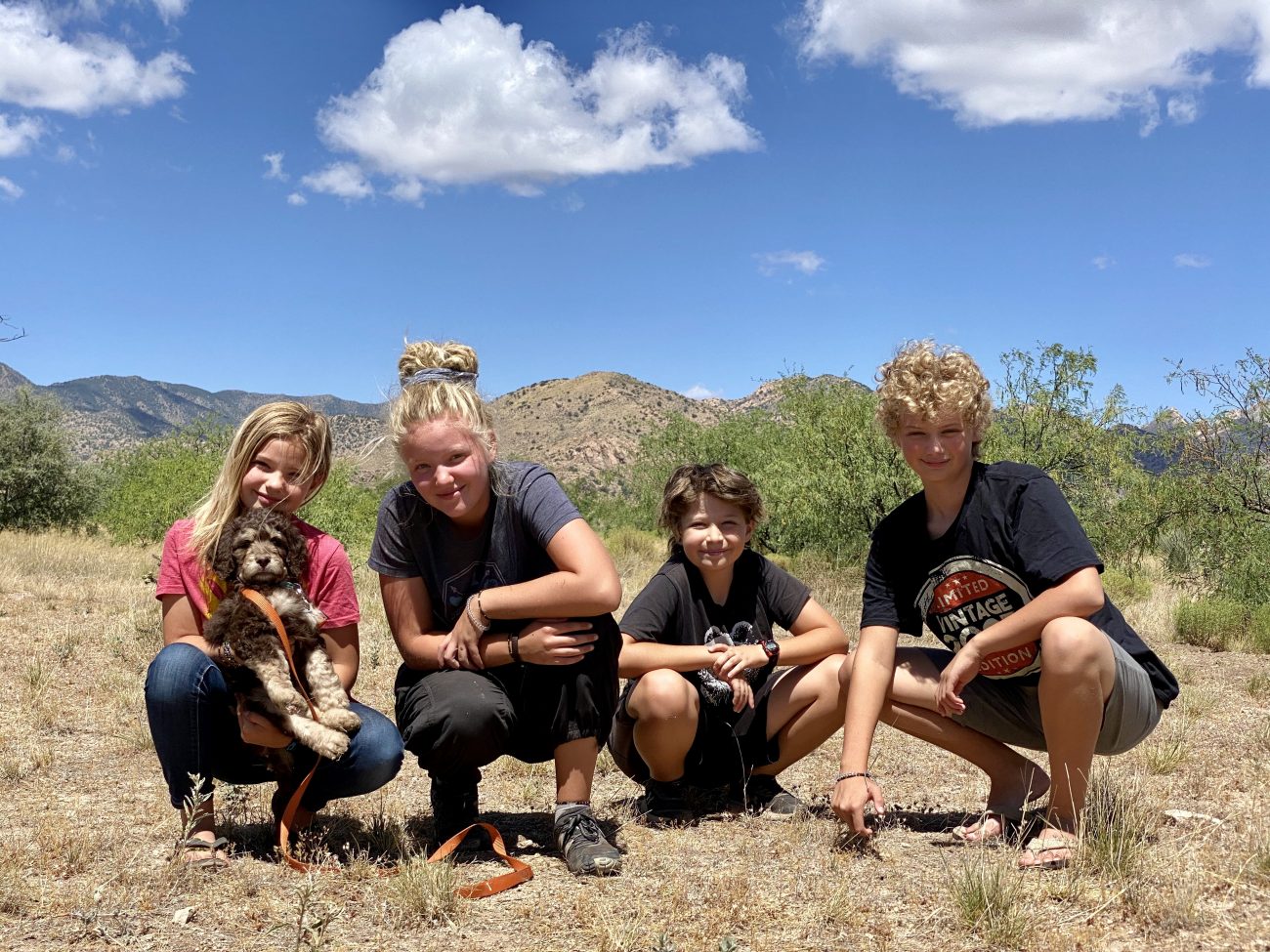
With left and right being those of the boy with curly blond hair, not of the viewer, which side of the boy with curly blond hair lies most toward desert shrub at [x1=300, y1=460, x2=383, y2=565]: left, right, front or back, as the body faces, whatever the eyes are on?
right

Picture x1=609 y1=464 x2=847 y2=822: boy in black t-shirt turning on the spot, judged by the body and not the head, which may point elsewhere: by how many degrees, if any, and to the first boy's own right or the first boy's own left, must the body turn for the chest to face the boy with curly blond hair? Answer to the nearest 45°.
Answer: approximately 45° to the first boy's own left

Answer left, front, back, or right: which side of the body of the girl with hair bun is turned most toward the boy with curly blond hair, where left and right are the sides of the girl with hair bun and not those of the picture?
left

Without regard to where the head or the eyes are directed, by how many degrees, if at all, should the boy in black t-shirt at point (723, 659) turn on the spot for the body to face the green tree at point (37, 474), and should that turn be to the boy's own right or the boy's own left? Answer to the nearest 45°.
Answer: approximately 135° to the boy's own right

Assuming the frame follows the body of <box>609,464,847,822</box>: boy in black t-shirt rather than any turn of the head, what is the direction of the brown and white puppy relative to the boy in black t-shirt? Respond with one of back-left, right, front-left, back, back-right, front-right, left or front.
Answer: front-right

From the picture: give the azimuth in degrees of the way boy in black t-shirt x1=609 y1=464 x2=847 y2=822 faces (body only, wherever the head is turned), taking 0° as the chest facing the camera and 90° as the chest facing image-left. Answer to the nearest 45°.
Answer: approximately 0°

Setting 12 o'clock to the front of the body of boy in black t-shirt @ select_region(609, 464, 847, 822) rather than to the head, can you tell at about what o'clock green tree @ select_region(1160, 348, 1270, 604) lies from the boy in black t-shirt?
The green tree is roughly at 7 o'clock from the boy in black t-shirt.

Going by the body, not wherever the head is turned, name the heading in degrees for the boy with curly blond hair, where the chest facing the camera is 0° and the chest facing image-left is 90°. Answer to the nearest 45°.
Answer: approximately 45°
